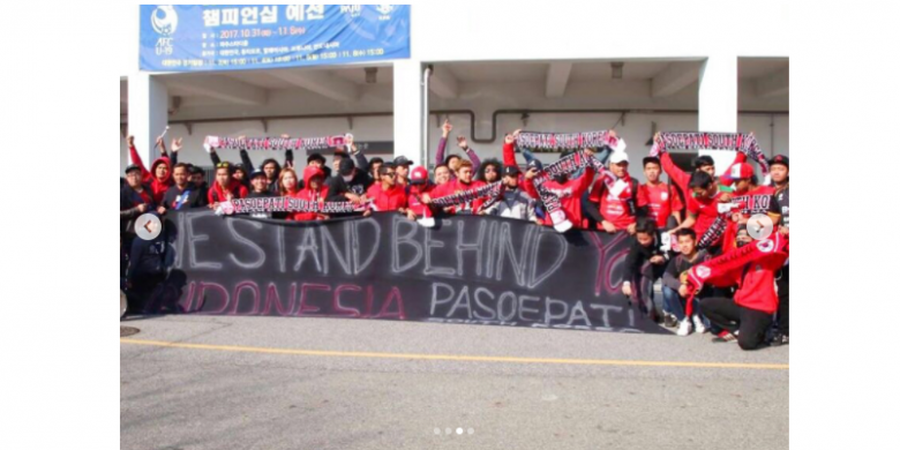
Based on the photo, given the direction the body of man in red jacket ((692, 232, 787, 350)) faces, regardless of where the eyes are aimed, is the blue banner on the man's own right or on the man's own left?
on the man's own right

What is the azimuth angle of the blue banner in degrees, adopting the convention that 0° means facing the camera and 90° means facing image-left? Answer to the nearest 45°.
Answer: approximately 0°

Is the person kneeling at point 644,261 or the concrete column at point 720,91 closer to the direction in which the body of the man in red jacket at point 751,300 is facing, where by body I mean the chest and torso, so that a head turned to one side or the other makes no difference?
the person kneeling

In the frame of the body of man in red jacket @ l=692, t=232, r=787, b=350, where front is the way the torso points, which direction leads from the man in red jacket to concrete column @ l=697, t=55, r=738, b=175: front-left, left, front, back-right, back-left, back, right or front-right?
back-right
